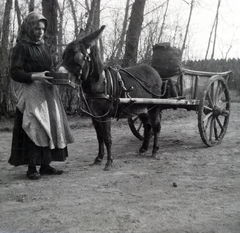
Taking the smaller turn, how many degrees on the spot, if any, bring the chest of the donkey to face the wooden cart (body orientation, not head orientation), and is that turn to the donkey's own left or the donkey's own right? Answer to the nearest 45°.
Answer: approximately 180°

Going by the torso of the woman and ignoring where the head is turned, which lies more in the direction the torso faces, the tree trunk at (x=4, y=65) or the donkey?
the donkey

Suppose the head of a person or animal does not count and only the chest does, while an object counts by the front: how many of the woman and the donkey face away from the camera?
0

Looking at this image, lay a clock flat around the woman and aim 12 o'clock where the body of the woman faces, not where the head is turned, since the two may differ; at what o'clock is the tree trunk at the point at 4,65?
The tree trunk is roughly at 7 o'clock from the woman.

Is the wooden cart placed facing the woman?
yes

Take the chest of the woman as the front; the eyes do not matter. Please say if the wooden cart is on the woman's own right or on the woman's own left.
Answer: on the woman's own left

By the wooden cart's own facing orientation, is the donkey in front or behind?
in front

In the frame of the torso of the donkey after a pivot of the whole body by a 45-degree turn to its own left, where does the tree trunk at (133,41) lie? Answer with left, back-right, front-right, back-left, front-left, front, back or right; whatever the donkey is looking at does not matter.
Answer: back

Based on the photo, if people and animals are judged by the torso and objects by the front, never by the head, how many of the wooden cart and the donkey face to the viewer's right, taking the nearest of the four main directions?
0

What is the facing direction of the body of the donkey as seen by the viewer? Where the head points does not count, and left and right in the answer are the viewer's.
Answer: facing the viewer and to the left of the viewer
